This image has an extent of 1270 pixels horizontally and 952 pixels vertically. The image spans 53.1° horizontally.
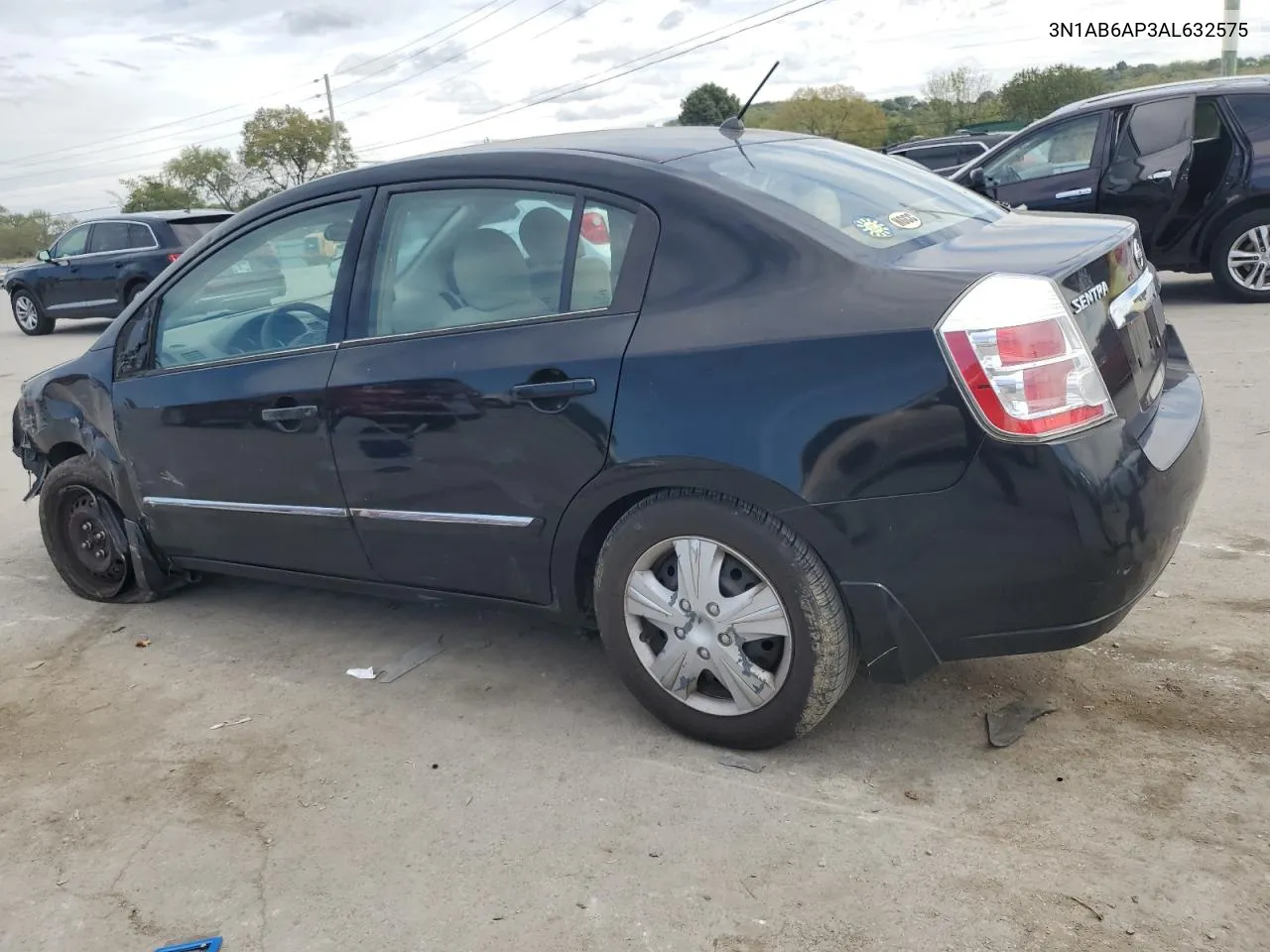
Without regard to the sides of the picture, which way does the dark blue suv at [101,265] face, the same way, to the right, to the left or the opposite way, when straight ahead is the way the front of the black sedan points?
the same way

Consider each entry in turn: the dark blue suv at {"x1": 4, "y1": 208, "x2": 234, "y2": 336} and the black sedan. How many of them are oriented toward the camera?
0

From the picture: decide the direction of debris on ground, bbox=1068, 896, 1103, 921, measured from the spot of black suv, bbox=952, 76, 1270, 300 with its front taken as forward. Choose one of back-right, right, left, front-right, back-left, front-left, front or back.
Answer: left

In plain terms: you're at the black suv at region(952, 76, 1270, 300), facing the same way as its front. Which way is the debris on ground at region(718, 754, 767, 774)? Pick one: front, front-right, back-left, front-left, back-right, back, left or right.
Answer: left

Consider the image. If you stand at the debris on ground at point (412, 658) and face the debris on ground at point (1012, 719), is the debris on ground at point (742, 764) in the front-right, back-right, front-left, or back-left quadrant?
front-right

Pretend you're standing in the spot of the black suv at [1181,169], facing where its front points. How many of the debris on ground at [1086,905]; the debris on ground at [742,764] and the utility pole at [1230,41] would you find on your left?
2

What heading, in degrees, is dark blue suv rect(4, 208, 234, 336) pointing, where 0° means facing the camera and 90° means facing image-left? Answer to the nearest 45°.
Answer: approximately 135°

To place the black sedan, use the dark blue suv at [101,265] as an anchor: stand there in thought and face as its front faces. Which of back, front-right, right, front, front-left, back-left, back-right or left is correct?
back-left

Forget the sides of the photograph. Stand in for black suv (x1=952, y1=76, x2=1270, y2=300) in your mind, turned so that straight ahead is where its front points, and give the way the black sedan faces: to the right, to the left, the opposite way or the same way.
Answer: the same way

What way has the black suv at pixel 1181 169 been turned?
to the viewer's left

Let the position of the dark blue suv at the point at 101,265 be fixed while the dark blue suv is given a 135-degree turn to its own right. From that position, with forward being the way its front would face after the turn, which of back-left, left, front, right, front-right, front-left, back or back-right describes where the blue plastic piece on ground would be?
right

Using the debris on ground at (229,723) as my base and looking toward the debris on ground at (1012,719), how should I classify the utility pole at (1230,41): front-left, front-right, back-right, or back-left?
front-left

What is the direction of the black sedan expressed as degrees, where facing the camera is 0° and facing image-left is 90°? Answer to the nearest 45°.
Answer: approximately 135°

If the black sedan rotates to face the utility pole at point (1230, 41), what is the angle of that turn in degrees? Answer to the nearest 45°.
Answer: approximately 90° to its right

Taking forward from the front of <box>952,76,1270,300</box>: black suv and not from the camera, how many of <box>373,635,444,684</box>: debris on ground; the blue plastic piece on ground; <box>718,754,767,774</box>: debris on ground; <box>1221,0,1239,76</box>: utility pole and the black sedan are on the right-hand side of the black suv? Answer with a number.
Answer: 1

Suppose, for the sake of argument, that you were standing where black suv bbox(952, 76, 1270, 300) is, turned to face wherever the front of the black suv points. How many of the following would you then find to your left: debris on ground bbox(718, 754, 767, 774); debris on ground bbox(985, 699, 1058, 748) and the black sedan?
3

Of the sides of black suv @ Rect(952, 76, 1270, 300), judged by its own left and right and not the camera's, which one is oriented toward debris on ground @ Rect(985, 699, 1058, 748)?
left

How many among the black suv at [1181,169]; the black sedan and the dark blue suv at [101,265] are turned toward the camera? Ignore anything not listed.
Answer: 0

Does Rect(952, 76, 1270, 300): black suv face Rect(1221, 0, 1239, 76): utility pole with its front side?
no

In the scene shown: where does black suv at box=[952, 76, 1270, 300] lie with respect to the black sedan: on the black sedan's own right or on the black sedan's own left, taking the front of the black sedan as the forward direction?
on the black sedan's own right
